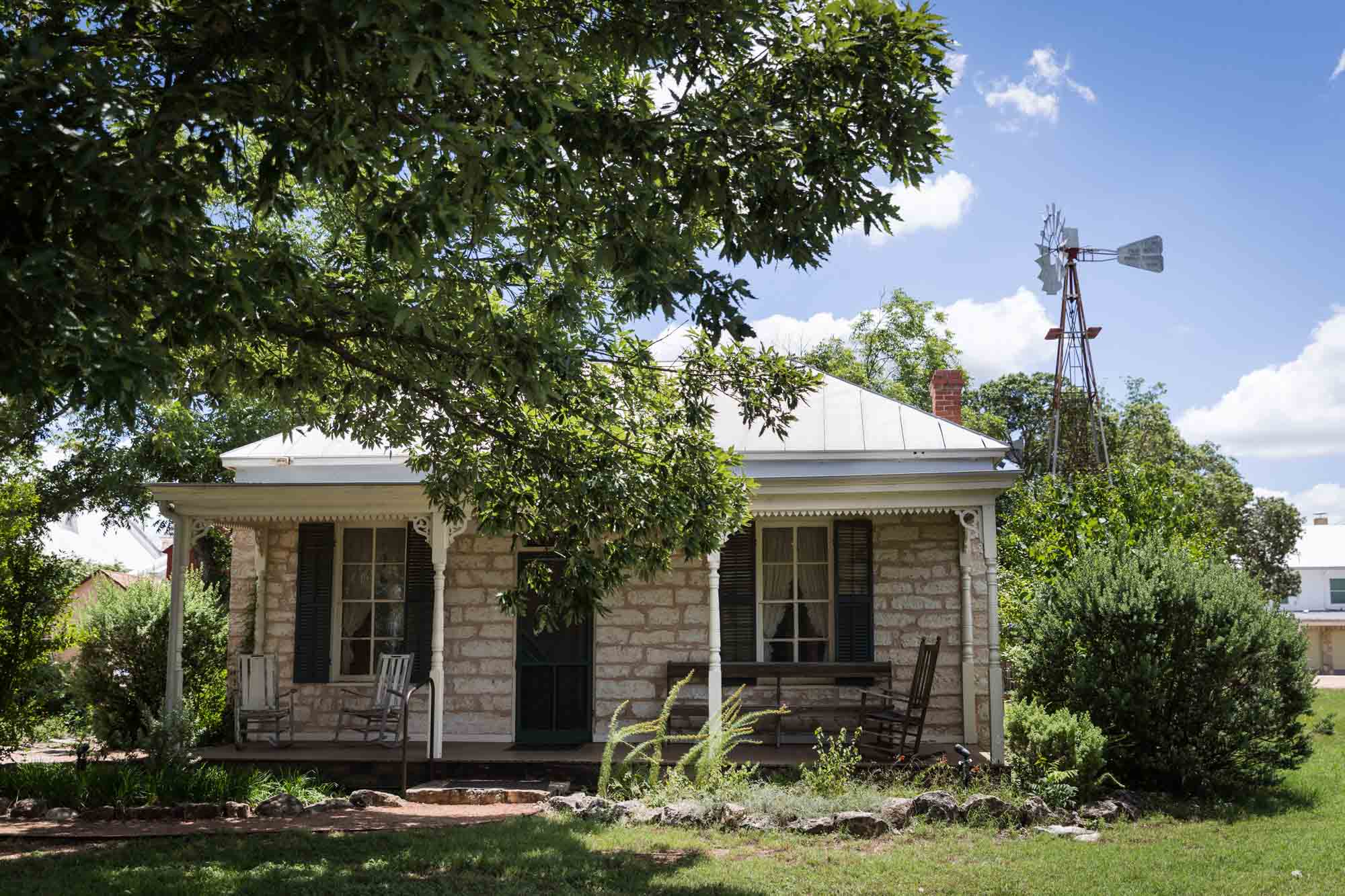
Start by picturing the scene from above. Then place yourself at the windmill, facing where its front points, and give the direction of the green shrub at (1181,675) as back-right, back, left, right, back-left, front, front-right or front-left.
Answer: left

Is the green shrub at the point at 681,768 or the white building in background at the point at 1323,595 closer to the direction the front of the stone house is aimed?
the green shrub

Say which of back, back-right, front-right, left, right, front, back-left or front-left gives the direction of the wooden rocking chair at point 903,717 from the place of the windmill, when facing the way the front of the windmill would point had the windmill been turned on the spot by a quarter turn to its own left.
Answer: front

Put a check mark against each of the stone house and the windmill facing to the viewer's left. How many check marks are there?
1

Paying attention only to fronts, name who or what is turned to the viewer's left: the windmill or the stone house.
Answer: the windmill

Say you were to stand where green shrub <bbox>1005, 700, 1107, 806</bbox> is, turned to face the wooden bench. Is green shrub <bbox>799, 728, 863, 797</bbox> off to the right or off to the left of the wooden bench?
left

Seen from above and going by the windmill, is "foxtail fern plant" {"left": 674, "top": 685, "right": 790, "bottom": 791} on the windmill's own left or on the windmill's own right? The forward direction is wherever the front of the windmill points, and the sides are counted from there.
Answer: on the windmill's own left

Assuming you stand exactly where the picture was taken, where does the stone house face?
facing the viewer

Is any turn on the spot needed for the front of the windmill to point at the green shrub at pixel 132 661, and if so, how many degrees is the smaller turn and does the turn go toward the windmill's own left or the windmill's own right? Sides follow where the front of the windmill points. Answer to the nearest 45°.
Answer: approximately 45° to the windmill's own left

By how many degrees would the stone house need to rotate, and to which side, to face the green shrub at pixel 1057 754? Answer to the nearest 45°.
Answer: approximately 45° to its left

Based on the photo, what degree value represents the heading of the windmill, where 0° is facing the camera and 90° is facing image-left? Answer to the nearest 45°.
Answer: approximately 90°
